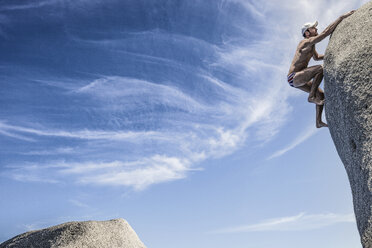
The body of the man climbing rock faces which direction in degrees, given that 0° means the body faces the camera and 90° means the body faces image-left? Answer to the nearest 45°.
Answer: approximately 270°

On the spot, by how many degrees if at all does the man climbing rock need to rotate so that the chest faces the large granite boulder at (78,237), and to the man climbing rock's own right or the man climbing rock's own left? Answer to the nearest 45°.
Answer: approximately 180°
